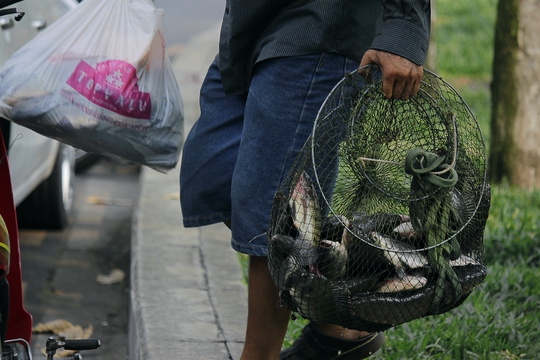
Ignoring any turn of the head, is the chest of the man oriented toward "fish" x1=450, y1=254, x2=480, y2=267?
no
